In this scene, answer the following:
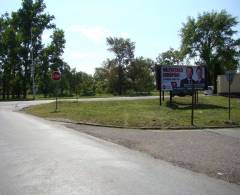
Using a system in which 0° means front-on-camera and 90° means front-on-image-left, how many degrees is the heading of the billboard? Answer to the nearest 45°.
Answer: approximately 0°
